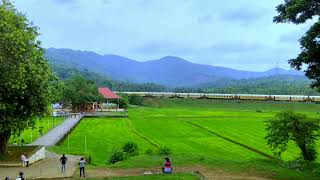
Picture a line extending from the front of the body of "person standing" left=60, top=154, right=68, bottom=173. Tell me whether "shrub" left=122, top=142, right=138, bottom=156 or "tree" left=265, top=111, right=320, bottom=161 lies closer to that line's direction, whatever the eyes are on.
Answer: the shrub

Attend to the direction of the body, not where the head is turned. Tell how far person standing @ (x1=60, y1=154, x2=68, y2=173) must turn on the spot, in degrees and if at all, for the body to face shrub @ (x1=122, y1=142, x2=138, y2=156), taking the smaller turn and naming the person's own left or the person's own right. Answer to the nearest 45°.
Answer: approximately 45° to the person's own right

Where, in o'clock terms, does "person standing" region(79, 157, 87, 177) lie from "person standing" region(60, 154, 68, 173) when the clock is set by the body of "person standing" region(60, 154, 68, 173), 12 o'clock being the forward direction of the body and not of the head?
"person standing" region(79, 157, 87, 177) is roughly at 5 o'clock from "person standing" region(60, 154, 68, 173).

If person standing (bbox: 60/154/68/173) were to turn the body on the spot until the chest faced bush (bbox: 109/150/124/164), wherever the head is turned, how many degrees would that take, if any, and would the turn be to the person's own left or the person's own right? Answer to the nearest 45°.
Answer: approximately 45° to the person's own right

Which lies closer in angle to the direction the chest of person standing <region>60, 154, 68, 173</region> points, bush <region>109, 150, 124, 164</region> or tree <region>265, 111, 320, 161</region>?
the bush

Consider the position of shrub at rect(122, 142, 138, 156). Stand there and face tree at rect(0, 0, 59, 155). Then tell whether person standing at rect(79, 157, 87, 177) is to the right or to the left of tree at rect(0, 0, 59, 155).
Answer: left

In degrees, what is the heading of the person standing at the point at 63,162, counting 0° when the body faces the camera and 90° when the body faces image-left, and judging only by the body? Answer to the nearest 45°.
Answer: approximately 180°

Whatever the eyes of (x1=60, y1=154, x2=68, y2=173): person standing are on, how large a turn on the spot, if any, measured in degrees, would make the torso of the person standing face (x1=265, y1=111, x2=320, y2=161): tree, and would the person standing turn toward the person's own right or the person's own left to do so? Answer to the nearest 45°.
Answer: approximately 90° to the person's own right

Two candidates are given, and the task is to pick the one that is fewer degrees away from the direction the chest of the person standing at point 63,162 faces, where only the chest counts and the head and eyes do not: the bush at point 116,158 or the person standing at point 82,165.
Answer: the bush

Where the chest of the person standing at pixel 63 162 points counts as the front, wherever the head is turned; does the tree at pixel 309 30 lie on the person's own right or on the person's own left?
on the person's own right
